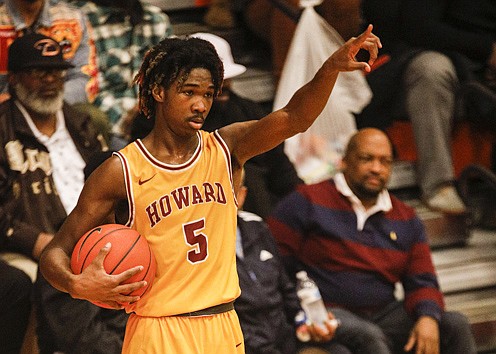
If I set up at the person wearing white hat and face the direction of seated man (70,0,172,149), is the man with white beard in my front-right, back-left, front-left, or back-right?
front-left

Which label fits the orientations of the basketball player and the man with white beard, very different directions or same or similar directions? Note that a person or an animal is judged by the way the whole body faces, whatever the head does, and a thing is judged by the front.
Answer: same or similar directions

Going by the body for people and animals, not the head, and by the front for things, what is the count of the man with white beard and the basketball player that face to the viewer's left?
0

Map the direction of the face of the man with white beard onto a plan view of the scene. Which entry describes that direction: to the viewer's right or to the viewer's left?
to the viewer's right

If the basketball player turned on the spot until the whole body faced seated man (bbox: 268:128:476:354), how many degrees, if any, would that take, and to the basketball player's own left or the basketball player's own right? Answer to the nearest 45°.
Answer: approximately 90° to the basketball player's own left

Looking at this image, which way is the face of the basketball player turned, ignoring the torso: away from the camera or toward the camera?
toward the camera

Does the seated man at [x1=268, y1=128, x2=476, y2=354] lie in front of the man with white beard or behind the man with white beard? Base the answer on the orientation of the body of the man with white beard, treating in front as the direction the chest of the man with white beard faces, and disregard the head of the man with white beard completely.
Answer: in front

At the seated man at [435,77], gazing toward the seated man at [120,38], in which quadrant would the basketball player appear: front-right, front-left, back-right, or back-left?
front-left

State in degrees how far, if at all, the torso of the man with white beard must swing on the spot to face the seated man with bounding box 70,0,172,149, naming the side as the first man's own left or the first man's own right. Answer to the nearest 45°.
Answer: approximately 90° to the first man's own left

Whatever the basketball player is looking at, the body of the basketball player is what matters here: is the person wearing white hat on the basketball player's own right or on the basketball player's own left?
on the basketball player's own left

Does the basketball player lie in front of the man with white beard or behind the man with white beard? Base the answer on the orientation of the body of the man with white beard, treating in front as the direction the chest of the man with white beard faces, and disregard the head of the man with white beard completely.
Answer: in front

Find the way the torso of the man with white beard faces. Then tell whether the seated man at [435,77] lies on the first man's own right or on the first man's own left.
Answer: on the first man's own left

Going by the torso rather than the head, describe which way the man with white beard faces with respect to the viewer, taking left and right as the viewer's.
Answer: facing the viewer and to the right of the viewer

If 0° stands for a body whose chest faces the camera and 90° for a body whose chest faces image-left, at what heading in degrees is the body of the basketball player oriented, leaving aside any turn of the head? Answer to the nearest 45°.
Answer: approximately 315°
